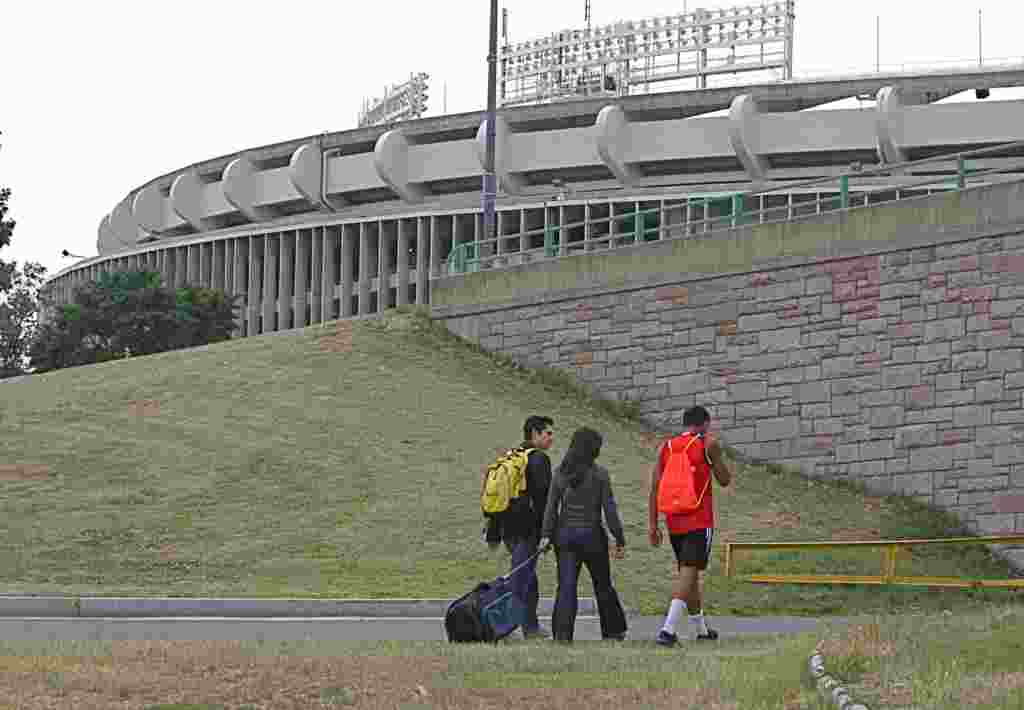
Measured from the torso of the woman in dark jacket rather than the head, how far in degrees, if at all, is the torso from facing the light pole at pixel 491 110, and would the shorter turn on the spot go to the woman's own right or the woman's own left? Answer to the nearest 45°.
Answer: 0° — they already face it

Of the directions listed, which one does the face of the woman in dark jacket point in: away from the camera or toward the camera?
away from the camera

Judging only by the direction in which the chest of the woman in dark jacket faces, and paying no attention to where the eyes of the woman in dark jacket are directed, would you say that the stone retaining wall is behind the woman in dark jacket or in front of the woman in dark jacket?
in front

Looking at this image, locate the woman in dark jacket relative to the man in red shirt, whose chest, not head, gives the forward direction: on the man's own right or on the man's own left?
on the man's own left

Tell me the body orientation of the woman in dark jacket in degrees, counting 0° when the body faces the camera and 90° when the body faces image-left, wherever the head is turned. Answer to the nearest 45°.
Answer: approximately 180°

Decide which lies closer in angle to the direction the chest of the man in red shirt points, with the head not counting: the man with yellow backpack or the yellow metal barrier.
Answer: the yellow metal barrier

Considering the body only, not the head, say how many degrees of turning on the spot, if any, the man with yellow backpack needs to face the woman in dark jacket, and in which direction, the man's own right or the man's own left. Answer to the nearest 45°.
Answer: approximately 90° to the man's own right

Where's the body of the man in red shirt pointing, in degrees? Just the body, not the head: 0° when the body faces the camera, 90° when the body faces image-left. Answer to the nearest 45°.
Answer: approximately 225°

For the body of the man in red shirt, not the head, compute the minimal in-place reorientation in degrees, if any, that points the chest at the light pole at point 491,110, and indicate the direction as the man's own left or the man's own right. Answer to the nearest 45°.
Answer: approximately 45° to the man's own left

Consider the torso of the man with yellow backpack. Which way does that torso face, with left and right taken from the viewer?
facing away from the viewer and to the right of the viewer
